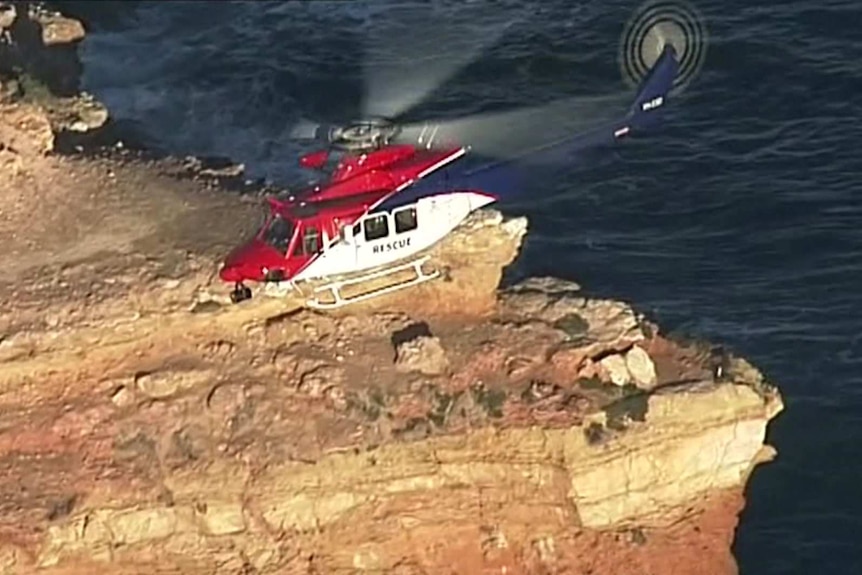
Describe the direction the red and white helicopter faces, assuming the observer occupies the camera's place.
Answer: facing the viewer and to the left of the viewer
